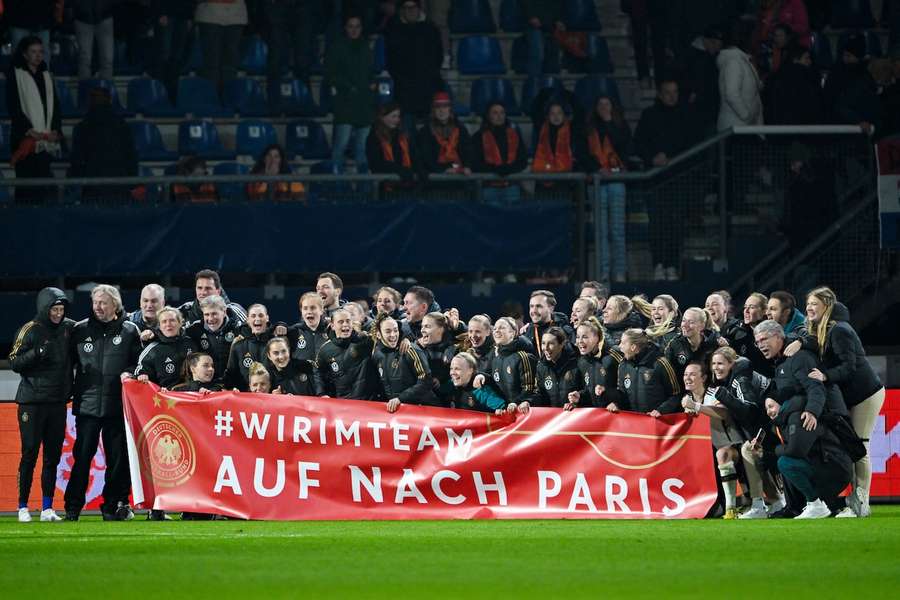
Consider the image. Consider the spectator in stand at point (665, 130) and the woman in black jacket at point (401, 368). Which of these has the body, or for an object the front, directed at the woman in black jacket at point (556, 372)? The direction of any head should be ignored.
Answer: the spectator in stand

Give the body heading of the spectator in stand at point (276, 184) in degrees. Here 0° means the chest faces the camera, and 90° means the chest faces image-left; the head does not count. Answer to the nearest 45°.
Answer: approximately 0°

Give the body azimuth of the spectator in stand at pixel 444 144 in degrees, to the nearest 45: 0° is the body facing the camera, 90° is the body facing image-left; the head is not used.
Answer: approximately 0°

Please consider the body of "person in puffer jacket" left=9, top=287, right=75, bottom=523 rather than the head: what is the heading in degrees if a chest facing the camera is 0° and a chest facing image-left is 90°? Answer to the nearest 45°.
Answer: approximately 315°

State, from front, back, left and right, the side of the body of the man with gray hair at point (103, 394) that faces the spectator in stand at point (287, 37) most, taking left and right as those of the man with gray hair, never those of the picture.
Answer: back

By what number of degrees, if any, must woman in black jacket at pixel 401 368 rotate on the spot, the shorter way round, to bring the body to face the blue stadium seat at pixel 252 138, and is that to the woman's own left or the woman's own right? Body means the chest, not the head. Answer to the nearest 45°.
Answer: approximately 135° to the woman's own right

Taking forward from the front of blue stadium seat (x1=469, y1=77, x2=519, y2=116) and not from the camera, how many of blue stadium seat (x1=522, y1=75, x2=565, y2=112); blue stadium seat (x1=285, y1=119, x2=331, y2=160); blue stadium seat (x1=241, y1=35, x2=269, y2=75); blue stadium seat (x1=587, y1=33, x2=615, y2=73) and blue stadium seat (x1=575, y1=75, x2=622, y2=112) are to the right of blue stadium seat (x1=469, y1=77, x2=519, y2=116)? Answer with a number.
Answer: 2

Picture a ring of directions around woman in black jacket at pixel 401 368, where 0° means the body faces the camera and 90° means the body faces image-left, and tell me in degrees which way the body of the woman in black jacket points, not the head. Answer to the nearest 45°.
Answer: approximately 45°

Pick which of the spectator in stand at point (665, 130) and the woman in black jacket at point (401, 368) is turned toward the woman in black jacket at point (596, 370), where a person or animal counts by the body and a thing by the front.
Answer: the spectator in stand
